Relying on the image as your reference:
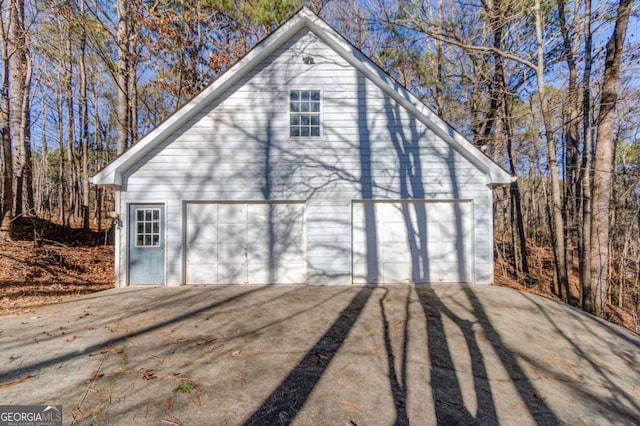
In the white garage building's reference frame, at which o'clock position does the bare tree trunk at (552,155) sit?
The bare tree trunk is roughly at 9 o'clock from the white garage building.

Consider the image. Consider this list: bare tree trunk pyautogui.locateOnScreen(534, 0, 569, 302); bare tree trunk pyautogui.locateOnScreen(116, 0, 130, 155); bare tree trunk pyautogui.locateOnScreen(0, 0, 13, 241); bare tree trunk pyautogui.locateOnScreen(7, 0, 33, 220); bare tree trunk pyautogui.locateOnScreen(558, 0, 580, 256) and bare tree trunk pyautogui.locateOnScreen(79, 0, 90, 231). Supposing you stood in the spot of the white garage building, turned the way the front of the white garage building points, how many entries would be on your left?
2

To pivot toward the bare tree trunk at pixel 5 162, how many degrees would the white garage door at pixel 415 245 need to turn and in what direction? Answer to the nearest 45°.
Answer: approximately 90° to its right

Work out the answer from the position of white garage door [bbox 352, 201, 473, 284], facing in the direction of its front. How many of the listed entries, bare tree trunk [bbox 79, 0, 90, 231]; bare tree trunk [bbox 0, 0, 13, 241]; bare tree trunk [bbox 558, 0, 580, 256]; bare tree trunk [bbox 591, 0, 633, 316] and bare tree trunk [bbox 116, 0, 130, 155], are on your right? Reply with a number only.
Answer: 3

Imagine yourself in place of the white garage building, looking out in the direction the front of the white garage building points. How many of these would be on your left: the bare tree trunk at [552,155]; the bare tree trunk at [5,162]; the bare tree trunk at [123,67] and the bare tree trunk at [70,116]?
1

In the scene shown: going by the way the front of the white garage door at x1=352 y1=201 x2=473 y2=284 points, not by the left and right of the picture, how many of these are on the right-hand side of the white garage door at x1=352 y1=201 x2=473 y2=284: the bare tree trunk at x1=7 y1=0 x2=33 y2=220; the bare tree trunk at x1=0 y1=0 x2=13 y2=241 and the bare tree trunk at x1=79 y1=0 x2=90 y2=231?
3

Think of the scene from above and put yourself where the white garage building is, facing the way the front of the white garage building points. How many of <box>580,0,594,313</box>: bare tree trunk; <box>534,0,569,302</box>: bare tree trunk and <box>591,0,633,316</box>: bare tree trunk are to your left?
3

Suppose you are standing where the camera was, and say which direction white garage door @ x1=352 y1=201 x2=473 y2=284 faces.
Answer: facing the viewer

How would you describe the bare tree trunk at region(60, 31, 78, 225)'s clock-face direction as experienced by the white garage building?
The bare tree trunk is roughly at 4 o'clock from the white garage building.

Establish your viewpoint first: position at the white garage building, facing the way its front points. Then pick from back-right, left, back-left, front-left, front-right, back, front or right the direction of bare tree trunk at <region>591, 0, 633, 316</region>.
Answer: left

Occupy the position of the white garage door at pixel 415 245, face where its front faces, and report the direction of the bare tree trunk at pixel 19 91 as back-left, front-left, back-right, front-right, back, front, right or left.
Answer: right

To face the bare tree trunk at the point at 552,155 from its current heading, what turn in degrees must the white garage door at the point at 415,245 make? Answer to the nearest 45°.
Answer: approximately 135° to its left

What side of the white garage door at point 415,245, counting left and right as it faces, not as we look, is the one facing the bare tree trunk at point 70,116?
right

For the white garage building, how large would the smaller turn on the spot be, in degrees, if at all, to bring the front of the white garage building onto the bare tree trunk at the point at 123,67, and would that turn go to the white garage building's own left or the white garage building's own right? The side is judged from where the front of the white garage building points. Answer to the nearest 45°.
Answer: approximately 135° to the white garage building's own right
